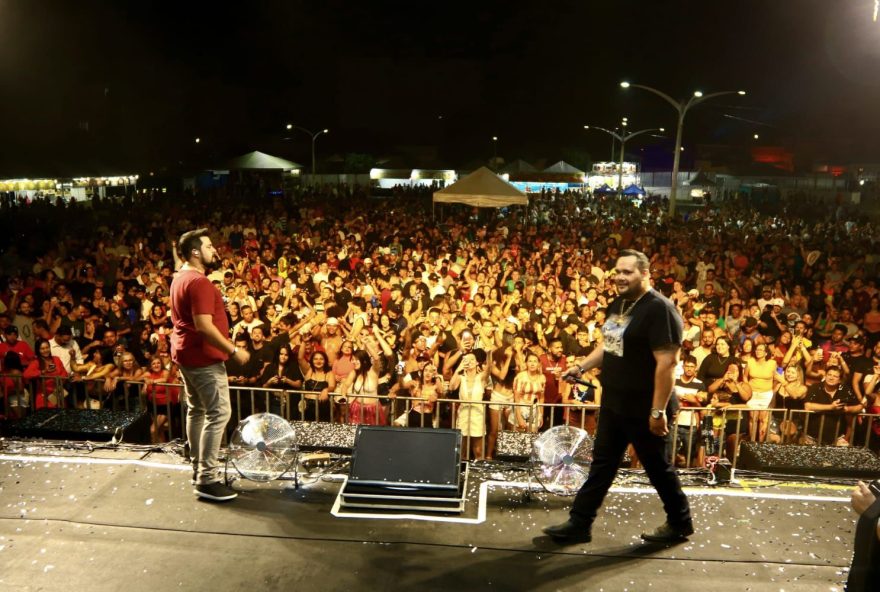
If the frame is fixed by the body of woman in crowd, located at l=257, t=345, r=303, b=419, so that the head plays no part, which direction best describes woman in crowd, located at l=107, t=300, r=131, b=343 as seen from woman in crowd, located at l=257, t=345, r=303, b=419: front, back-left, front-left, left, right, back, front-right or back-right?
back-right

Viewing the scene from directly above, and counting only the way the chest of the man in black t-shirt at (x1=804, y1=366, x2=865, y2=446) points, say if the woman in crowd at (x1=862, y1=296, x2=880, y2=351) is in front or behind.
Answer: behind

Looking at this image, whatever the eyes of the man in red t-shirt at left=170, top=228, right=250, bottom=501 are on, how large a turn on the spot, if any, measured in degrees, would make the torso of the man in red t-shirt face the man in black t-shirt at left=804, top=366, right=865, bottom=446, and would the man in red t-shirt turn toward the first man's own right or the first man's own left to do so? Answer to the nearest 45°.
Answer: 0° — they already face them

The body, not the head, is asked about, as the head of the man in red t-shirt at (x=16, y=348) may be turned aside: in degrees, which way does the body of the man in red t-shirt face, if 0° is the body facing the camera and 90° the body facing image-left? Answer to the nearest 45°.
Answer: approximately 0°

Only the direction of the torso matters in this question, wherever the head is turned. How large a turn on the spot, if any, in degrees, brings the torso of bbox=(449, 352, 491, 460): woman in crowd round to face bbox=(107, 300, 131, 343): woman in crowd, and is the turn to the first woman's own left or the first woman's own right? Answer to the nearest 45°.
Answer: approximately 135° to the first woman's own right

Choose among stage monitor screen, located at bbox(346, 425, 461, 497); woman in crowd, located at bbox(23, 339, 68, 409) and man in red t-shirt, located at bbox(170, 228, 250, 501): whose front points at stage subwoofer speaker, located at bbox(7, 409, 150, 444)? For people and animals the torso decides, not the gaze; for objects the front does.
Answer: the woman in crowd

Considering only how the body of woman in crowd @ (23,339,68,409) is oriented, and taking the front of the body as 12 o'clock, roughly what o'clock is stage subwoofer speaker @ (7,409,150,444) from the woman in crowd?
The stage subwoofer speaker is roughly at 12 o'clock from the woman in crowd.

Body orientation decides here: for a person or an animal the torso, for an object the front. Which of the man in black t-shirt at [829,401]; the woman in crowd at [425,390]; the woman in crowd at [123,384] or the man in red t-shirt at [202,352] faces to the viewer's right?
the man in red t-shirt

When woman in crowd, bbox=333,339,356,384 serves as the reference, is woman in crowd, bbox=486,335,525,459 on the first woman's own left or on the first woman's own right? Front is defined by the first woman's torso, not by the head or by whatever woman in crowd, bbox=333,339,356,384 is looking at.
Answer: on the first woman's own left

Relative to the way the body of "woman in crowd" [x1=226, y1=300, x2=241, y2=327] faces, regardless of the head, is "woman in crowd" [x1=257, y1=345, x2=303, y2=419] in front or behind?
in front

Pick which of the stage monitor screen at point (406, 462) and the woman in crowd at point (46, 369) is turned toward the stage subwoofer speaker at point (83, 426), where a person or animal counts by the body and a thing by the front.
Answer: the woman in crowd

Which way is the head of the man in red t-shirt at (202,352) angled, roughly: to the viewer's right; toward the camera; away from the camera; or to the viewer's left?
to the viewer's right

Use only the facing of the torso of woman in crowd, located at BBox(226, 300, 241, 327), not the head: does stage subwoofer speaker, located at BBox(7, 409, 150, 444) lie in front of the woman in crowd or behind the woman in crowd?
in front
